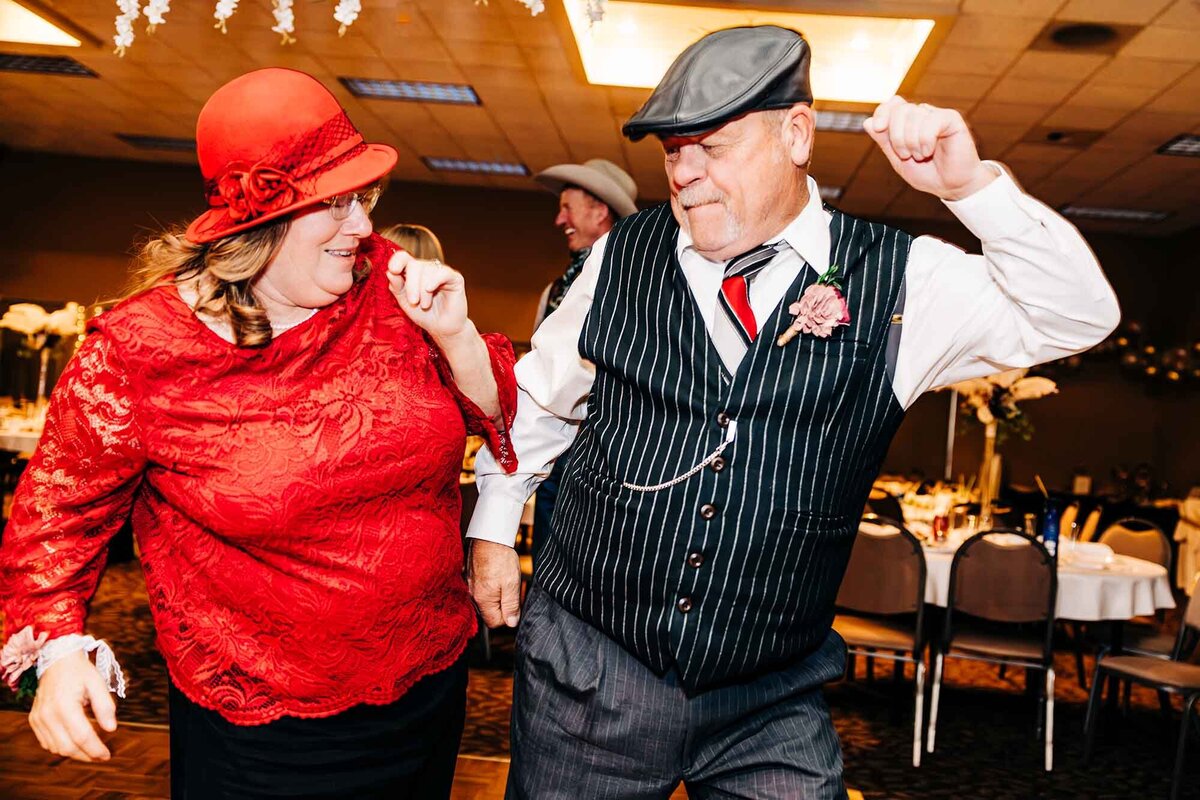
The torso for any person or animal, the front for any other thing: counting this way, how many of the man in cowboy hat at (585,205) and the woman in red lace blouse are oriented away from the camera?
0

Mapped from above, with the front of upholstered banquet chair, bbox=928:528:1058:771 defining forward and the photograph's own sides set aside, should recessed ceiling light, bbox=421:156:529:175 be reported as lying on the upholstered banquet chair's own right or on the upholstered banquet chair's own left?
on the upholstered banquet chair's own left

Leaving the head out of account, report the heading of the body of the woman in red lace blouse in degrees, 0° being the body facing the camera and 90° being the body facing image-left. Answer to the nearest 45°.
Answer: approximately 315°

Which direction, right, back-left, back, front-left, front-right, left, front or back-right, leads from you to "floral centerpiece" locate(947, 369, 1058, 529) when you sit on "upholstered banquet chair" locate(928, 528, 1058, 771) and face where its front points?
front

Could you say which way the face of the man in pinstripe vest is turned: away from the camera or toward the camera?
toward the camera

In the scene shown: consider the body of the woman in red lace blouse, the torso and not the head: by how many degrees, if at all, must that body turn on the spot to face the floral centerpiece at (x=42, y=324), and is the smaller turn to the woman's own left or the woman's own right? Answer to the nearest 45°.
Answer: approximately 135° to the woman's own left

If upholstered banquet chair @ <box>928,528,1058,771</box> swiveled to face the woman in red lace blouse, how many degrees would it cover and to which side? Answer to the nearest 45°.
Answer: approximately 180°

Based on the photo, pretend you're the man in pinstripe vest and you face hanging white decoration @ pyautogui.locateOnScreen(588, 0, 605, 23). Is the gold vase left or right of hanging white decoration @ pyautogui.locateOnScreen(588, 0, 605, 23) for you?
right

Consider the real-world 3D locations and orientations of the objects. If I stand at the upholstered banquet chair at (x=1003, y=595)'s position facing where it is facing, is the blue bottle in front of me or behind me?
in front

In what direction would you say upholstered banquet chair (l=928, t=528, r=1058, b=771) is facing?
away from the camera
